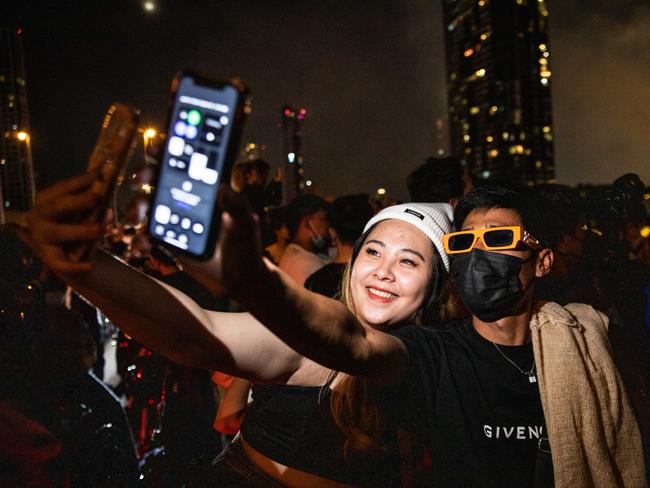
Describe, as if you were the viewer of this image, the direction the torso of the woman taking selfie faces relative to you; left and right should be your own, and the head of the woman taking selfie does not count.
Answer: facing the viewer and to the left of the viewer

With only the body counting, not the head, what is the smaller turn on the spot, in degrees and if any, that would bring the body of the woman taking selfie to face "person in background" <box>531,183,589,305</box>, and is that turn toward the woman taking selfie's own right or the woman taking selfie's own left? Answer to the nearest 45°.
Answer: approximately 180°

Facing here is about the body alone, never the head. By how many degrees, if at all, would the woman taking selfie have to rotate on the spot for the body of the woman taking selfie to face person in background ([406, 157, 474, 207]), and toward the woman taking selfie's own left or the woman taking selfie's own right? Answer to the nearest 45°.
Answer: approximately 180°

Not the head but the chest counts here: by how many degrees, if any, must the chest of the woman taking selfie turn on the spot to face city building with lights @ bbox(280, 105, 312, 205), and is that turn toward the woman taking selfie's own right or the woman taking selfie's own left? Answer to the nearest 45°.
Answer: approximately 135° to the woman taking selfie's own right

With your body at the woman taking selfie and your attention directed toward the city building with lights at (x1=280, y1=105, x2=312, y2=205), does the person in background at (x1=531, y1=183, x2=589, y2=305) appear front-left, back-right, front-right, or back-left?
front-right

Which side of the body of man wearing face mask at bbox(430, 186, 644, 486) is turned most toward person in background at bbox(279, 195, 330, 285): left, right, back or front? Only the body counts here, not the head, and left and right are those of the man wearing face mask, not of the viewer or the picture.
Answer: back

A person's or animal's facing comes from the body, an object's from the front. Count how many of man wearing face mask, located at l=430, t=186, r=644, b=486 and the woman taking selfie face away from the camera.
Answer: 0
